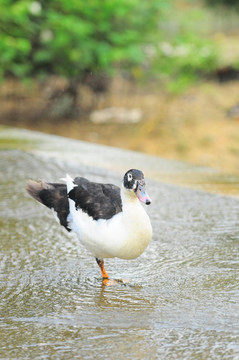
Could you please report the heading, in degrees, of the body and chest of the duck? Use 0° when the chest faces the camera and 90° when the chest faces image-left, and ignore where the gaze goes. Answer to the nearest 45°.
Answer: approximately 315°

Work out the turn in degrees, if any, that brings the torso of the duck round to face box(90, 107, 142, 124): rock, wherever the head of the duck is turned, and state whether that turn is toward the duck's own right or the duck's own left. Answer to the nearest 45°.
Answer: approximately 135° to the duck's own left
